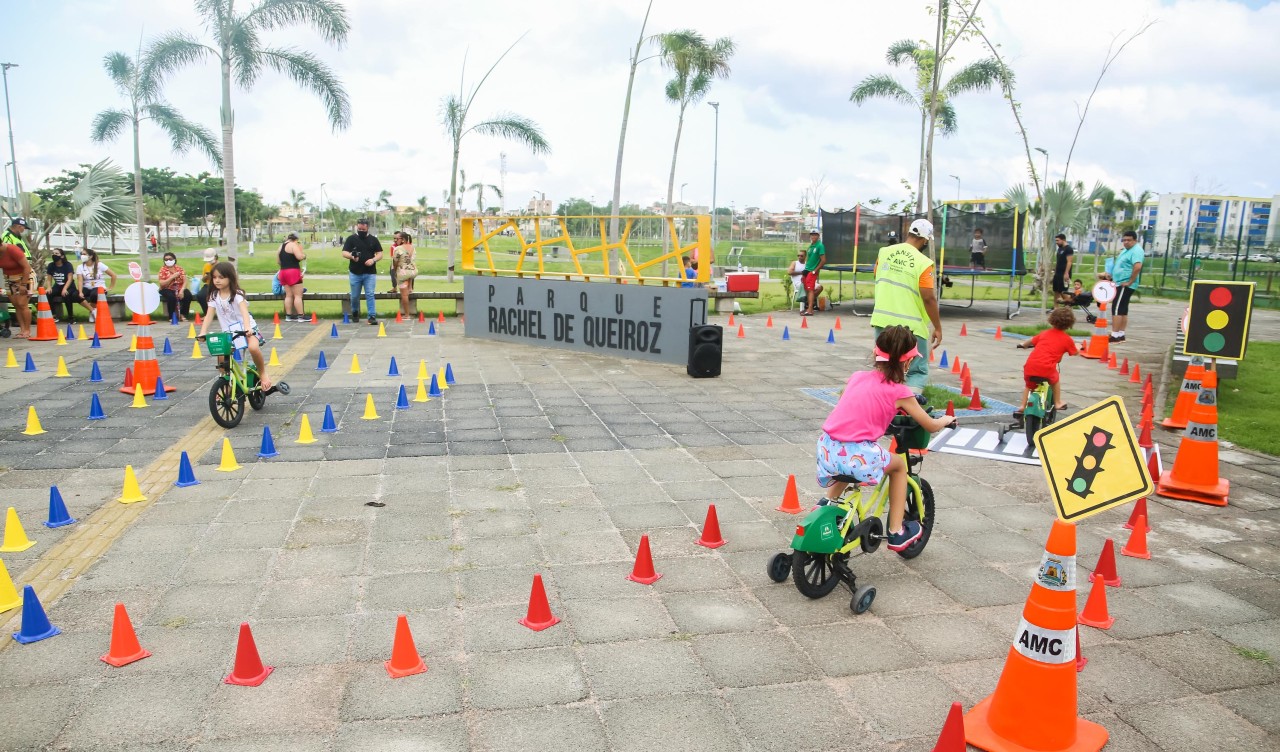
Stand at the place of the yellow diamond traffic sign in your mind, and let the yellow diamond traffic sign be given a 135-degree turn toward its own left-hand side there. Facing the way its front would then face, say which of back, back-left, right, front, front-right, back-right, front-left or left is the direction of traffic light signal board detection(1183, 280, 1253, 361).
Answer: front-left

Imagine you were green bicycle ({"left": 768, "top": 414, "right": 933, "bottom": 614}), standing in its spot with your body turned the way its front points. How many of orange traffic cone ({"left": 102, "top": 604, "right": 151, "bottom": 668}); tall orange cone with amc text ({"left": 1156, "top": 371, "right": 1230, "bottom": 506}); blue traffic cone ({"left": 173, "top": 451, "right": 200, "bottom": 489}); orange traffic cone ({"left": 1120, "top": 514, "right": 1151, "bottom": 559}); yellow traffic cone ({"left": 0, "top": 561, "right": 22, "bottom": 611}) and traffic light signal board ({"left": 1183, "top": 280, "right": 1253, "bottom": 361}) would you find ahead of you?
3

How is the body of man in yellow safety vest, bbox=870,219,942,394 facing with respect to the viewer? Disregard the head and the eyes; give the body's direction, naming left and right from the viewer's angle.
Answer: facing away from the viewer and to the right of the viewer

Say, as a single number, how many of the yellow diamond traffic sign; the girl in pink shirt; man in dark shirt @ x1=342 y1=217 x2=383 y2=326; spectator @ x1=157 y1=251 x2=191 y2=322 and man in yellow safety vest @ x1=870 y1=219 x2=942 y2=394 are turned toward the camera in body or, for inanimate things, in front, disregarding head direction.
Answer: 3

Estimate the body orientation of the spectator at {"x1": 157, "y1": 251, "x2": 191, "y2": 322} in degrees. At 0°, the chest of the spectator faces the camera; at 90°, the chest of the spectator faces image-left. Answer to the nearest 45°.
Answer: approximately 0°

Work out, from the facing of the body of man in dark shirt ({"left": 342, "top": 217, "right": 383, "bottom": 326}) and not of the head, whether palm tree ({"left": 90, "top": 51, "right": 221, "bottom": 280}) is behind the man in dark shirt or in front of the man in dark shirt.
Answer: behind

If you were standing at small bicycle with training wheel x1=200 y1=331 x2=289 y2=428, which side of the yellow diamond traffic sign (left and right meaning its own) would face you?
right

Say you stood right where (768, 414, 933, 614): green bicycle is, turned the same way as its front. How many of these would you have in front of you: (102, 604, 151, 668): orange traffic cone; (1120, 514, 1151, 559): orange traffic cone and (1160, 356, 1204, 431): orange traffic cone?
2

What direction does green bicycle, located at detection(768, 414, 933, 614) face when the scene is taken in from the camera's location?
facing away from the viewer and to the right of the viewer

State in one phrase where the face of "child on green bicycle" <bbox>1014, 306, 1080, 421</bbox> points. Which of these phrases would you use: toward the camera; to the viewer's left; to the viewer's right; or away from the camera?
away from the camera

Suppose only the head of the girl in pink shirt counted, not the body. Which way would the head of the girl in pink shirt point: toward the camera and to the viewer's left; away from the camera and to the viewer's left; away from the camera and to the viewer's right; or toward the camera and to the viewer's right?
away from the camera and to the viewer's right
